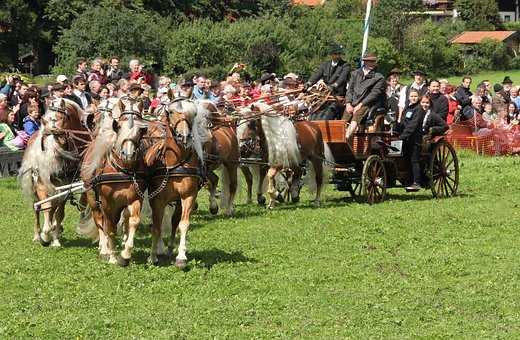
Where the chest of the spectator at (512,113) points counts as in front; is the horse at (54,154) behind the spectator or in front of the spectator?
in front

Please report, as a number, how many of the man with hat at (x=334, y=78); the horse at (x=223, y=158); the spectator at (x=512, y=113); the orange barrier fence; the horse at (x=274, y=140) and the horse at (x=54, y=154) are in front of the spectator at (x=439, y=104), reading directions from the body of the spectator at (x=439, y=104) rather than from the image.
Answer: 4

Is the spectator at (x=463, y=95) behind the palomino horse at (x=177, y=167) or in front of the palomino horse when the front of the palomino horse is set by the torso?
behind

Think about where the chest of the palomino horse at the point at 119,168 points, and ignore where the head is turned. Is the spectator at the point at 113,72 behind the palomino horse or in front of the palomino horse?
behind

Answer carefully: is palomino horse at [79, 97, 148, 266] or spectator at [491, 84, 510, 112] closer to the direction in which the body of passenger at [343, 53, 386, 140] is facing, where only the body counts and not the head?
the palomino horse

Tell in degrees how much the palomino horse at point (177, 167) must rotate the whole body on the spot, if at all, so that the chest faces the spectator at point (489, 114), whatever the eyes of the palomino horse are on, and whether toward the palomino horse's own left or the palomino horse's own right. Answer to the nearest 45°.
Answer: approximately 135° to the palomino horse's own left

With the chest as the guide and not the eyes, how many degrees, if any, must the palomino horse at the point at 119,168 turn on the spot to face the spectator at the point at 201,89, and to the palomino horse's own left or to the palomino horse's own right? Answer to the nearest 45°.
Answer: approximately 180°

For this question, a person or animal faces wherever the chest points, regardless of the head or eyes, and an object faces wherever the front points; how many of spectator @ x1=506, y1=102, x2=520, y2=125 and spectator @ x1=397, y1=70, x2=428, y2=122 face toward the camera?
2

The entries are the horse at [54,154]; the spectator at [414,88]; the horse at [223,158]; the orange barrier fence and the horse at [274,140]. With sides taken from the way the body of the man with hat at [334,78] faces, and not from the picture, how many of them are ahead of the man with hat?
3

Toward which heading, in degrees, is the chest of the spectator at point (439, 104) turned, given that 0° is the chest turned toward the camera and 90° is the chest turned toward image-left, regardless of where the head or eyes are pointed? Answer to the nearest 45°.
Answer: approximately 45°
